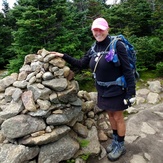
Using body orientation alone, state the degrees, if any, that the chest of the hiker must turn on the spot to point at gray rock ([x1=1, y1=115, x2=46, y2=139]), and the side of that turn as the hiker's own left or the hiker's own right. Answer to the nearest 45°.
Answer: approximately 45° to the hiker's own right

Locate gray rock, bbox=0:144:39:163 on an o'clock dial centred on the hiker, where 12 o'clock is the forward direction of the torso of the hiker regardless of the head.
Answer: The gray rock is roughly at 1 o'clock from the hiker.

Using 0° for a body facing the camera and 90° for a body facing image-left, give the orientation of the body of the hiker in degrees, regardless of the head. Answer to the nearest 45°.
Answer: approximately 45°

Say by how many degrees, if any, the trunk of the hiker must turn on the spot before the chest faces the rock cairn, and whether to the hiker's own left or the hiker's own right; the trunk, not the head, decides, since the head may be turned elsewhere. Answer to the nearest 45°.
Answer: approximately 45° to the hiker's own right
